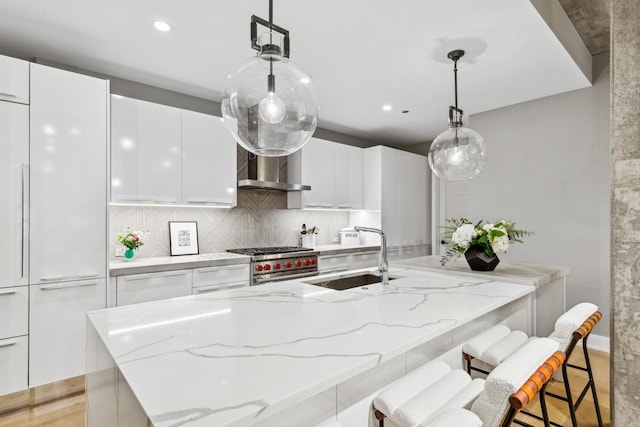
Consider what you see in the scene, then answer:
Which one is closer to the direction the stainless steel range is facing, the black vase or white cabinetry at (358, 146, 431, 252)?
the black vase

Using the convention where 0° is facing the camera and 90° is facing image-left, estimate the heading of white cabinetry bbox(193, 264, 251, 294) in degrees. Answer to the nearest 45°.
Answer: approximately 315°

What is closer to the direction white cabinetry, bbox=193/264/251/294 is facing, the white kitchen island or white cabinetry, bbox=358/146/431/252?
the white kitchen island

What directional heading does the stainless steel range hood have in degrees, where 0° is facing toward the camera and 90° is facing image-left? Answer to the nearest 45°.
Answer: approximately 315°

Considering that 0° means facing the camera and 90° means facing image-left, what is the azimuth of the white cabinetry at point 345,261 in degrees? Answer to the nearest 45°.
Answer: approximately 315°

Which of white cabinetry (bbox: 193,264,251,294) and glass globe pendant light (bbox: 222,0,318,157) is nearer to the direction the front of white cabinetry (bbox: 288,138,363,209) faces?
the glass globe pendant light

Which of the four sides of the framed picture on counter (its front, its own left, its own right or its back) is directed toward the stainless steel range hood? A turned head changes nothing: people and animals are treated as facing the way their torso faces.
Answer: left

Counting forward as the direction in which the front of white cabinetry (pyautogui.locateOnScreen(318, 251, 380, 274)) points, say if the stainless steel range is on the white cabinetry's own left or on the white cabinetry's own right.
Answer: on the white cabinetry's own right

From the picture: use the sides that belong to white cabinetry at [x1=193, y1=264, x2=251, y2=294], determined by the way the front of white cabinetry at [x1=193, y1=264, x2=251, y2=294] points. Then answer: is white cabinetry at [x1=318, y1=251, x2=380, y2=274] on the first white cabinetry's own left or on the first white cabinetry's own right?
on the first white cabinetry's own left

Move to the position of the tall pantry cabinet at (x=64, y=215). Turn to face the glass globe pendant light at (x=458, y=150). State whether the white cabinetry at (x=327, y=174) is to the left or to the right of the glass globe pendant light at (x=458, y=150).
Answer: left

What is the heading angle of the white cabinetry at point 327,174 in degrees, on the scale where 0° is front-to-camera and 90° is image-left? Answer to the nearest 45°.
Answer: approximately 315°

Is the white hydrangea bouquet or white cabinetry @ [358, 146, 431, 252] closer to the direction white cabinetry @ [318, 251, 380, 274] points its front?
the white hydrangea bouquet
